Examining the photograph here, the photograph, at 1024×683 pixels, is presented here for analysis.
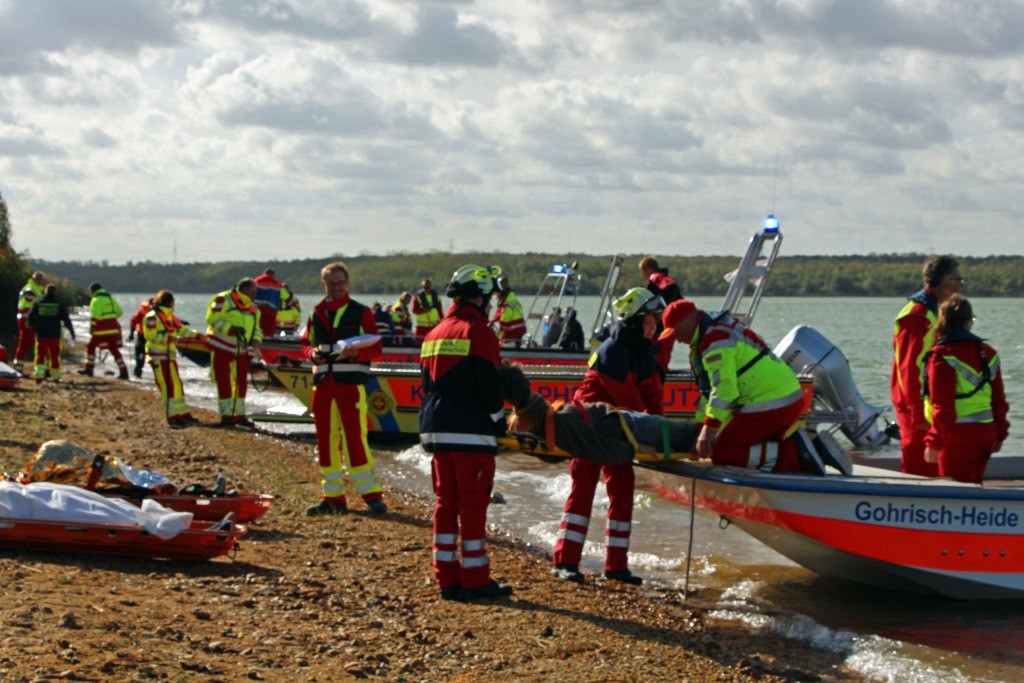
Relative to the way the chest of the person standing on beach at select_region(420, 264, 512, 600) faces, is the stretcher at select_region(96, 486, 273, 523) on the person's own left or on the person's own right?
on the person's own left

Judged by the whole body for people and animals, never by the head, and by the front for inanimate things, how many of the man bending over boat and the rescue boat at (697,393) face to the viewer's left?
2

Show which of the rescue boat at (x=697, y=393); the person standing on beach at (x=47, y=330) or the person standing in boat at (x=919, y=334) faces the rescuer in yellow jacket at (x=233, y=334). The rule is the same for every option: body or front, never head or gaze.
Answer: the rescue boat

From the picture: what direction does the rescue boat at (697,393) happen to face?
to the viewer's left

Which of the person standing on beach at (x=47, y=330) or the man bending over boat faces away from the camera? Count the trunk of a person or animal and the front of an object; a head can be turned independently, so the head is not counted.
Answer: the person standing on beach

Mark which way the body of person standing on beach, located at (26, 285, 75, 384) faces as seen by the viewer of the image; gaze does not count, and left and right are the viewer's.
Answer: facing away from the viewer

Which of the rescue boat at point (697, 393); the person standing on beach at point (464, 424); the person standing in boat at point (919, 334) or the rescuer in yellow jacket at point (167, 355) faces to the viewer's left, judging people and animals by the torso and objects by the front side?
the rescue boat

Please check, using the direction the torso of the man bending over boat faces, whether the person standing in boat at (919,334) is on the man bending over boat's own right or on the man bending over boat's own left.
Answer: on the man bending over boat's own right

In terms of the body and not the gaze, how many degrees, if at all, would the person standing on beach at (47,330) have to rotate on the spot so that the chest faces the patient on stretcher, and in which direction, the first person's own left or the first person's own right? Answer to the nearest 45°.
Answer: approximately 180°

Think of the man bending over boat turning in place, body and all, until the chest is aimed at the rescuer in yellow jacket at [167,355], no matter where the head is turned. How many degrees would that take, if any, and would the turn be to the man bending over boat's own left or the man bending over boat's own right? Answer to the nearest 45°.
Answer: approximately 45° to the man bending over boat's own right
